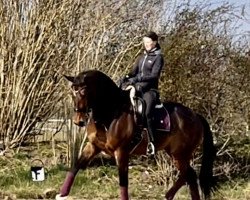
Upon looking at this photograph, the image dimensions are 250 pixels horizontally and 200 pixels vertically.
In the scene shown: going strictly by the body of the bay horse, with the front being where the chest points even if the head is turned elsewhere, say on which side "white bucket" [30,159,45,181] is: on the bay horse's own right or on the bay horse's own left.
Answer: on the bay horse's own right

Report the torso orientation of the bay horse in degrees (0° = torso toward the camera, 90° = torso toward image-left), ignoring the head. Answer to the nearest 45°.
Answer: approximately 45°

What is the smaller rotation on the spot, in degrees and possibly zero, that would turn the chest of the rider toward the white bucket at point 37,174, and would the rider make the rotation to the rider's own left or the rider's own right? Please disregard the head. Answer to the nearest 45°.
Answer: approximately 90° to the rider's own right
